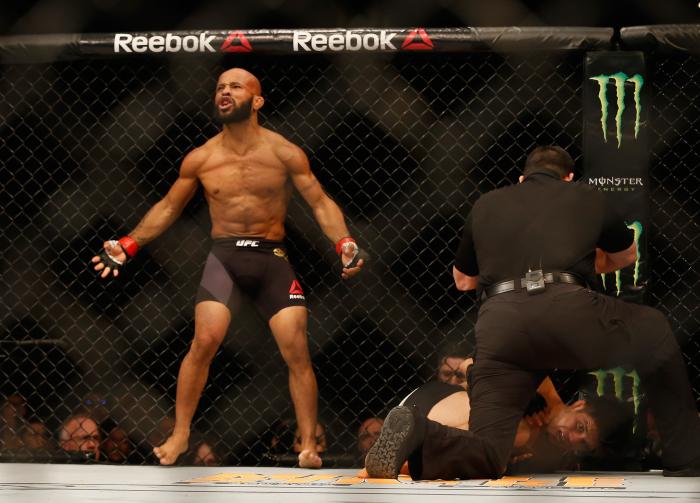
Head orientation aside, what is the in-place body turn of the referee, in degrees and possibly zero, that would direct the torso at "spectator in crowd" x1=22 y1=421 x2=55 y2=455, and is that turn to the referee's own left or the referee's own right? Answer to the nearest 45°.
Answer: approximately 45° to the referee's own left

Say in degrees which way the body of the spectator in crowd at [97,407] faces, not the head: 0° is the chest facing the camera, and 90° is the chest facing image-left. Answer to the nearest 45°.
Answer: approximately 0°

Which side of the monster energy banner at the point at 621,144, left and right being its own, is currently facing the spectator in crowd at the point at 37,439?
right

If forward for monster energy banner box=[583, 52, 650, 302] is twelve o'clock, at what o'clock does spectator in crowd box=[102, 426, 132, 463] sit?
The spectator in crowd is roughly at 3 o'clock from the monster energy banner.

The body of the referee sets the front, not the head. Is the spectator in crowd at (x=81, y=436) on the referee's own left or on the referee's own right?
on the referee's own left

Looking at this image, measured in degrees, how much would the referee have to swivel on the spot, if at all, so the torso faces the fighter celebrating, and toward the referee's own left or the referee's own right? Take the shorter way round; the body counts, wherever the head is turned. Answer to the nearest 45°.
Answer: approximately 45° to the referee's own left

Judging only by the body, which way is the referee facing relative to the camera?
away from the camera

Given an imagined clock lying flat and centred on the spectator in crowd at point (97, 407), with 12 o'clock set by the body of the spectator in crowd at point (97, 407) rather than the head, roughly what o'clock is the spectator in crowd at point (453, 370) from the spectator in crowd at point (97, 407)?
the spectator in crowd at point (453, 370) is roughly at 10 o'clock from the spectator in crowd at point (97, 407).
